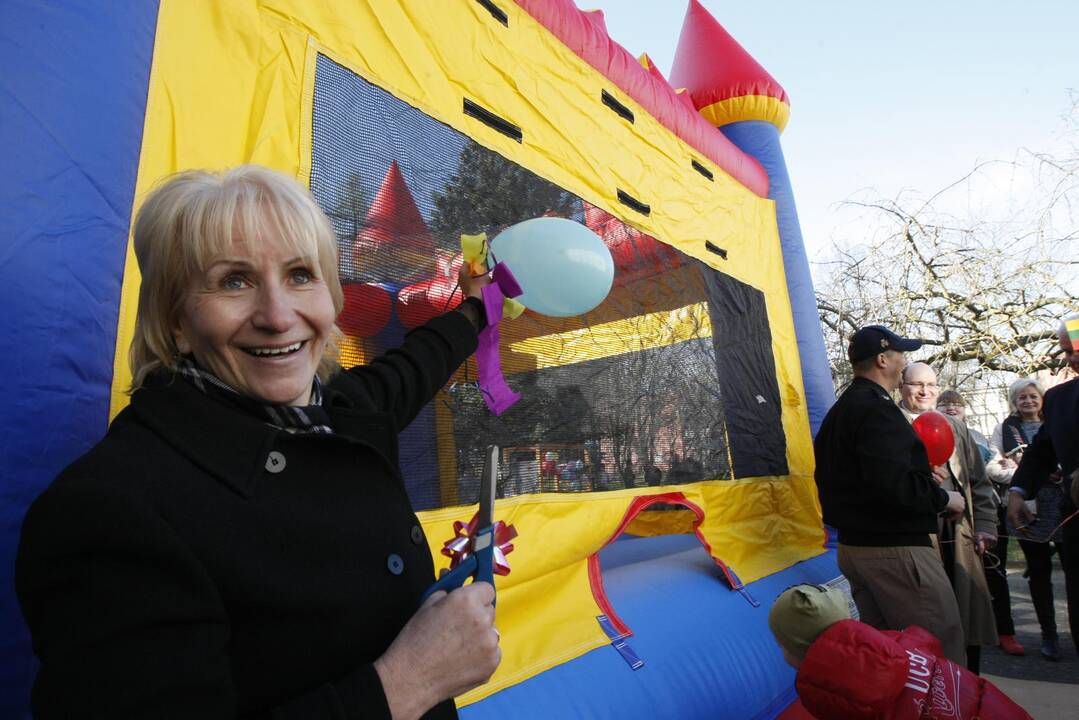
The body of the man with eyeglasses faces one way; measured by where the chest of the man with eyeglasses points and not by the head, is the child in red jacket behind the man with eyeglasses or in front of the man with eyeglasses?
in front

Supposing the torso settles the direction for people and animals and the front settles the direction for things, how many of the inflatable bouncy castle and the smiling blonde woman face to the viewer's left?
0

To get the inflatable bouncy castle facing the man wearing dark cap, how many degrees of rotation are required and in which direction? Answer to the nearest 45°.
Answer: approximately 45° to its left

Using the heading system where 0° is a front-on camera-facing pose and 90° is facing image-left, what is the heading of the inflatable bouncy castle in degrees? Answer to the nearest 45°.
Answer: approximately 315°

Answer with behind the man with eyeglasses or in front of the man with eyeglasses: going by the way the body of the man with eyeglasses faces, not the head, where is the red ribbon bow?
in front

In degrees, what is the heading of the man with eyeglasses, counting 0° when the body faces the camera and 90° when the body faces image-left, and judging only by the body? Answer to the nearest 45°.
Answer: approximately 45°
